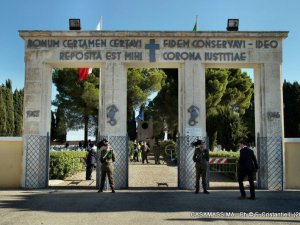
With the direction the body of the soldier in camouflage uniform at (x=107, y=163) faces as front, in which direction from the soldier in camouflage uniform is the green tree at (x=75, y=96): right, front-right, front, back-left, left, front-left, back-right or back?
back

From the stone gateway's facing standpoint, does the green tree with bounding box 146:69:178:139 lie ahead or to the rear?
to the rear

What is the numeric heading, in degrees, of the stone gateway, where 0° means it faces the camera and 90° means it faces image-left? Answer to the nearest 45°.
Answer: approximately 0°

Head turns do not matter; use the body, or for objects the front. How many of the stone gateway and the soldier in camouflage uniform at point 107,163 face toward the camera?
2

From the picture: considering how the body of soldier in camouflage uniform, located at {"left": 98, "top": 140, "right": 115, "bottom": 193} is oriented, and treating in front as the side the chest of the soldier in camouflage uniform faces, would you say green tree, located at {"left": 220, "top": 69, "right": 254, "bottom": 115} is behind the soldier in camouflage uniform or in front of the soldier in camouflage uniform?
behind

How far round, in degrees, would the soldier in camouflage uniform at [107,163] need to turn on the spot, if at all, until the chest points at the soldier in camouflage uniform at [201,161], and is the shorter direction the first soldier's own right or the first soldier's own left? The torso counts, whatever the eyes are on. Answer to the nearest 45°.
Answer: approximately 90° to the first soldier's own left

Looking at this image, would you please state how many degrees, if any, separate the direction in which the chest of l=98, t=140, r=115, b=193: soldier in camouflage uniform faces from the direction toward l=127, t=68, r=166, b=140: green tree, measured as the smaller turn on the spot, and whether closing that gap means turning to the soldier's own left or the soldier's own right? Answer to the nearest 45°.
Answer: approximately 180°

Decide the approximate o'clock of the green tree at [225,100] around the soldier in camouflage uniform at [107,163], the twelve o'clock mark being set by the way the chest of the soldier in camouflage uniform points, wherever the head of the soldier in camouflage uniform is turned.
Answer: The green tree is roughly at 7 o'clock from the soldier in camouflage uniform.
